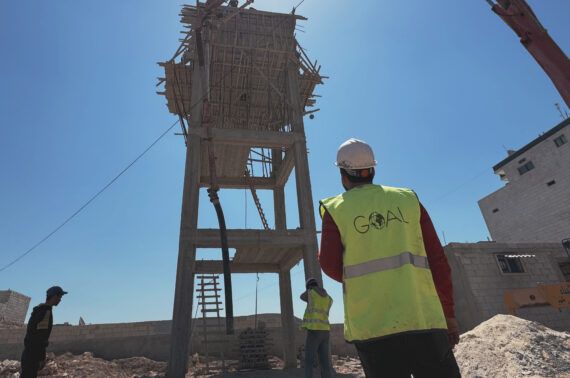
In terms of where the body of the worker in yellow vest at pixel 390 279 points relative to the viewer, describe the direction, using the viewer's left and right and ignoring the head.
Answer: facing away from the viewer

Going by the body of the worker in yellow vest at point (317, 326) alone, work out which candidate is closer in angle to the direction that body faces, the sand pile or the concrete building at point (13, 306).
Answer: the concrete building

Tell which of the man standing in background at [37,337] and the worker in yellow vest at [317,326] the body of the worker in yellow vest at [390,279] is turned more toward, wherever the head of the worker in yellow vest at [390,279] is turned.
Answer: the worker in yellow vest

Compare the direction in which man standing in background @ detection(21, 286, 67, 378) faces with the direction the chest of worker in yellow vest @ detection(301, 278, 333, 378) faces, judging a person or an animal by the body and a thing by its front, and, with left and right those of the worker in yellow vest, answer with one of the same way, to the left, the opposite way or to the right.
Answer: to the right

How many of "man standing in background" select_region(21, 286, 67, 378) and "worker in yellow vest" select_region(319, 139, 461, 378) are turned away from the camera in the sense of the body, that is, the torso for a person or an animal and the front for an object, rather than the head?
1

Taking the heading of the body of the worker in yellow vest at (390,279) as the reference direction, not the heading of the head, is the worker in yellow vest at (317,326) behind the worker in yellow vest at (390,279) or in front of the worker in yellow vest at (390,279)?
in front

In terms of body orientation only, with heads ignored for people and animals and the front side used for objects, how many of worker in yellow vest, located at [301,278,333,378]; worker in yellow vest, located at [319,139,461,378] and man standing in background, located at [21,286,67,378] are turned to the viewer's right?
1

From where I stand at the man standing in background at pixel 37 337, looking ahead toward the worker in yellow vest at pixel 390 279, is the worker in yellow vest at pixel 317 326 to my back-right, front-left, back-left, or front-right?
front-left

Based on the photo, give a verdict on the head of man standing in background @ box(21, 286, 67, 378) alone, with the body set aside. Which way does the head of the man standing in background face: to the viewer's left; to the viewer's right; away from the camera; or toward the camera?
to the viewer's right

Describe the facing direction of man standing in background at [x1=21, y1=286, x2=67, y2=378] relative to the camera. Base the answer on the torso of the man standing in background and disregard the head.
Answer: to the viewer's right

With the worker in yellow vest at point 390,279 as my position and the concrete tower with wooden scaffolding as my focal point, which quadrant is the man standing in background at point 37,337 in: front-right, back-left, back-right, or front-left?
front-left

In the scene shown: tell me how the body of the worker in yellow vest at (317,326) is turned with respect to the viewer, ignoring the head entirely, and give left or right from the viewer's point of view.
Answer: facing away from the viewer and to the left of the viewer

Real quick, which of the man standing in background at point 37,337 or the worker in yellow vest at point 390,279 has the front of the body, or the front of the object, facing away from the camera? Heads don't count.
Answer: the worker in yellow vest

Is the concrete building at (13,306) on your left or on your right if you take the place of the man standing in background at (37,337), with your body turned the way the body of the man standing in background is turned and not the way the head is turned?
on your left

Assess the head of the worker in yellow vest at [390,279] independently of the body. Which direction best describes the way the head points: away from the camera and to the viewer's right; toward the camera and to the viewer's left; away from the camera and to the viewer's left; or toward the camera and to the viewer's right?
away from the camera and to the viewer's left
